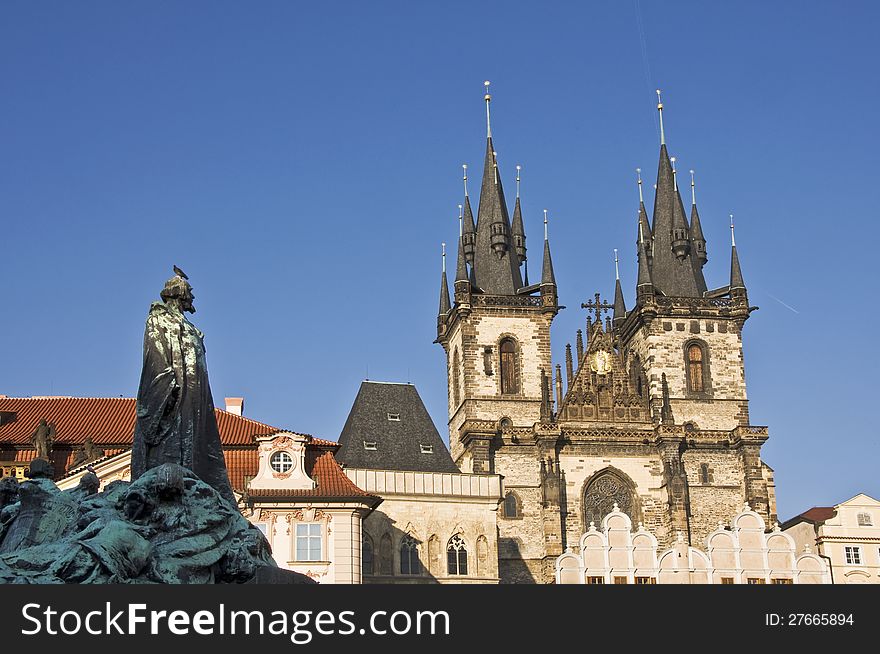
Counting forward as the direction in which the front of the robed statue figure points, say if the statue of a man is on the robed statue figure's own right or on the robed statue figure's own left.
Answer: on the robed statue figure's own left

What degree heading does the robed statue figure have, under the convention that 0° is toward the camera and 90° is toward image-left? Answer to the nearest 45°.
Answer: approximately 270°
